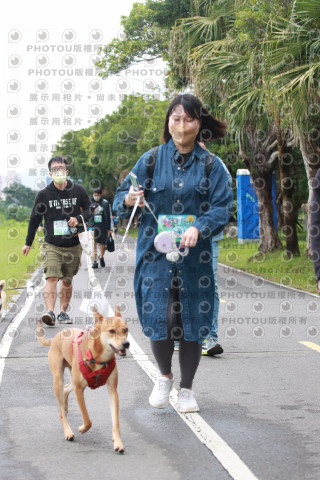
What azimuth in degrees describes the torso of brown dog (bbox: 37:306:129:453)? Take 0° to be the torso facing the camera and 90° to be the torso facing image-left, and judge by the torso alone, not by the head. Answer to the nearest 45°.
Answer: approximately 315°

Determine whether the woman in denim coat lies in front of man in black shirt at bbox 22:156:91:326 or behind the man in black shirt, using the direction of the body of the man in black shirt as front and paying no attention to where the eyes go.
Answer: in front

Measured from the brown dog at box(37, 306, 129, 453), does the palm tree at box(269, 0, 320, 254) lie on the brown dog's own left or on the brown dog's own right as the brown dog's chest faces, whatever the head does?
on the brown dog's own left

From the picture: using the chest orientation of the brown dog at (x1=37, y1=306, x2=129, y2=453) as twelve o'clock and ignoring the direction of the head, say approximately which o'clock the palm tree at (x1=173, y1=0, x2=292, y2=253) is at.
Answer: The palm tree is roughly at 8 o'clock from the brown dog.

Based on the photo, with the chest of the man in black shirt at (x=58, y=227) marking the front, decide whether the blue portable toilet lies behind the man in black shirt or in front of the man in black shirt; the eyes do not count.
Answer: behind

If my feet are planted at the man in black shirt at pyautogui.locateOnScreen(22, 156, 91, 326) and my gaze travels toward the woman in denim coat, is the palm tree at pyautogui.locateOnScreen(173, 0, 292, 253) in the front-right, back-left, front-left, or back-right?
back-left

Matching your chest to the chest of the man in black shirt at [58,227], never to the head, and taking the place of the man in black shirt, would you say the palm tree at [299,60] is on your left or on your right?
on your left

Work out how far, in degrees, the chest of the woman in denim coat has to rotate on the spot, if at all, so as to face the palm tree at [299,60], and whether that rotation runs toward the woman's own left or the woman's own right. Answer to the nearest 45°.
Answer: approximately 180°

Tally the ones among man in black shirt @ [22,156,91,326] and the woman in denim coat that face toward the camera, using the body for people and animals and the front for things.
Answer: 2

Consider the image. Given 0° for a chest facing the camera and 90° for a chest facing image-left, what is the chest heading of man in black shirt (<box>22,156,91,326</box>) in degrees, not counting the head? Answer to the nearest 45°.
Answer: approximately 0°
